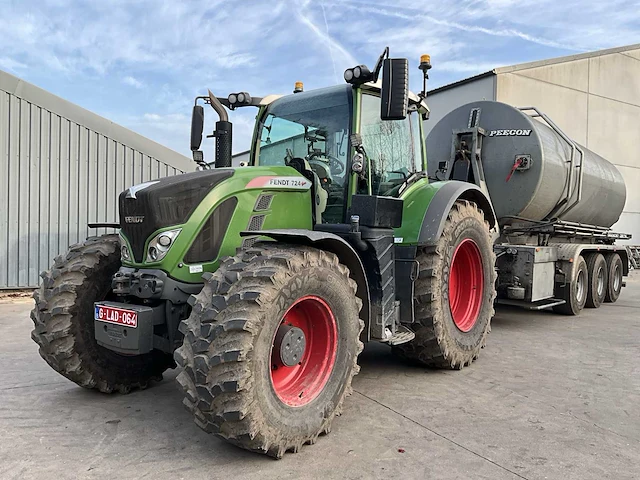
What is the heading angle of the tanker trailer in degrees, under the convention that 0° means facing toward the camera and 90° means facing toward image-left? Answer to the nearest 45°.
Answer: approximately 45°

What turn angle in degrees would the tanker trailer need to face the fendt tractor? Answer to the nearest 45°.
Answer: approximately 45° to its left

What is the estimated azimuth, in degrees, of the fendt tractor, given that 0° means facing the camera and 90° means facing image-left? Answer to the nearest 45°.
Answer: approximately 45°

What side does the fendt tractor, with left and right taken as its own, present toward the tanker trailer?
back

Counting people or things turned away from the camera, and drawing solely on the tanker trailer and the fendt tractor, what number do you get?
0
